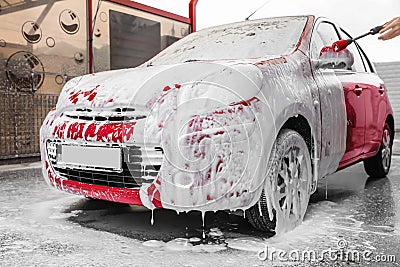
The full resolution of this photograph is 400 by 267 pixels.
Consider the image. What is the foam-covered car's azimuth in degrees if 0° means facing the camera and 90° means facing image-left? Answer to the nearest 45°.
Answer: approximately 45°
